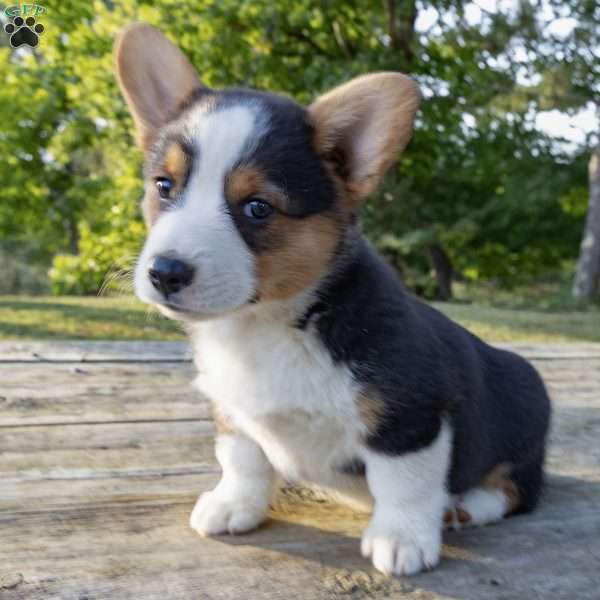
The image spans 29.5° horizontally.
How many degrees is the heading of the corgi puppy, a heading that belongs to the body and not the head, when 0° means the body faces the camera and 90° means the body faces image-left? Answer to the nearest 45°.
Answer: approximately 45°
